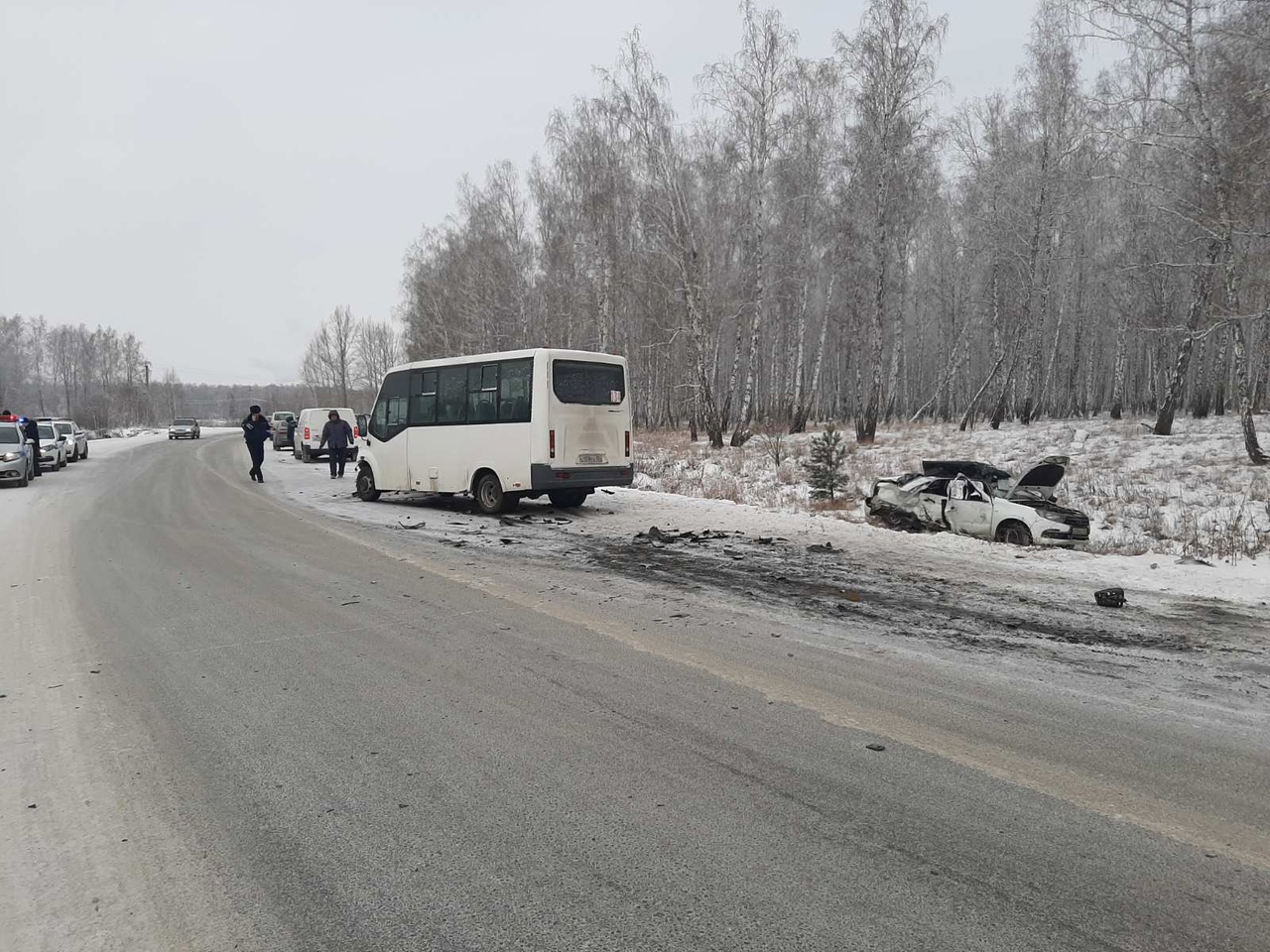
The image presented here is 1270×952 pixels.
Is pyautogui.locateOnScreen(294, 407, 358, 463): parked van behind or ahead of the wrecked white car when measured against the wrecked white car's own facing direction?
behind

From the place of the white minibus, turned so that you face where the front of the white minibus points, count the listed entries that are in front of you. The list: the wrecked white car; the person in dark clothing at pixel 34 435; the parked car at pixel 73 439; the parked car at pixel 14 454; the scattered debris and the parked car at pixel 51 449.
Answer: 4

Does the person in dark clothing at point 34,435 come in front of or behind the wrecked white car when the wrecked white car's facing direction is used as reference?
behind

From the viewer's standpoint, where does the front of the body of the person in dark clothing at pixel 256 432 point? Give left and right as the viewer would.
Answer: facing the viewer

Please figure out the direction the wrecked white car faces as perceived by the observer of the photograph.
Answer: facing the viewer and to the right of the viewer

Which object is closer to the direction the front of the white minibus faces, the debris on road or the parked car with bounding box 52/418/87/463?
the parked car

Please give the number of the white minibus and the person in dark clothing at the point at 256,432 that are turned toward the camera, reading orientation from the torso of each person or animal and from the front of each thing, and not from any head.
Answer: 1

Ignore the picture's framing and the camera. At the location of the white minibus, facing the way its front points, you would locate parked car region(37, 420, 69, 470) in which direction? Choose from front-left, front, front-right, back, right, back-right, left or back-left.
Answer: front

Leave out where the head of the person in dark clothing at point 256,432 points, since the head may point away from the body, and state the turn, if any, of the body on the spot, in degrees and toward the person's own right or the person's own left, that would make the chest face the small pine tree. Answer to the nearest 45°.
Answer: approximately 45° to the person's own left

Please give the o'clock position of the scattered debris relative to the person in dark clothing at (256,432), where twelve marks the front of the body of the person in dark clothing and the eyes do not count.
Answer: The scattered debris is roughly at 11 o'clock from the person in dark clothing.

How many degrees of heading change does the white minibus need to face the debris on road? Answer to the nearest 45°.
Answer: approximately 180°

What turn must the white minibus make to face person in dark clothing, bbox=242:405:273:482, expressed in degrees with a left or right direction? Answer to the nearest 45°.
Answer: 0° — it already faces them

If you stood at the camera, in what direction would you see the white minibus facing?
facing away from the viewer and to the left of the viewer
